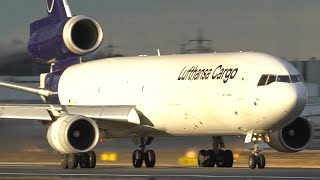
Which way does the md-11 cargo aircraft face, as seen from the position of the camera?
facing the viewer and to the right of the viewer
